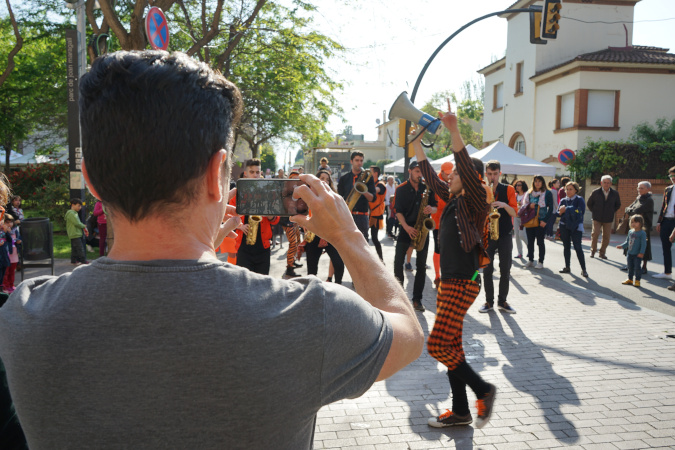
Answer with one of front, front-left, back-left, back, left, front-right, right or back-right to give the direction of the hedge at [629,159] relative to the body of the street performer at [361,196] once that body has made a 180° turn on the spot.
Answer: front-right

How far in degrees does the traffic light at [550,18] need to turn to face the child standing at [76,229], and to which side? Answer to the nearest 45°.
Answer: approximately 90° to its right

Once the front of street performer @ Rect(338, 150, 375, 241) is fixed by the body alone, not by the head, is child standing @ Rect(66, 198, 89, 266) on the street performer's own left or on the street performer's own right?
on the street performer's own right

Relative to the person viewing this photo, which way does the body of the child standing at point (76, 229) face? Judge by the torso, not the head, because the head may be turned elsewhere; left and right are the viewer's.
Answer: facing to the right of the viewer

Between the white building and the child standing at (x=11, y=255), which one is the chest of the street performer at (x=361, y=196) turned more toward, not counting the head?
the child standing

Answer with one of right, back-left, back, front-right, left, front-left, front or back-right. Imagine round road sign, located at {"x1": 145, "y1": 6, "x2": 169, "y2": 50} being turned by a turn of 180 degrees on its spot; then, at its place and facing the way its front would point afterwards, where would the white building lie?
right
